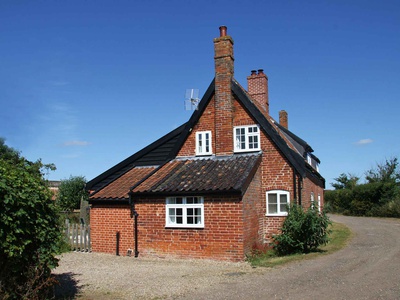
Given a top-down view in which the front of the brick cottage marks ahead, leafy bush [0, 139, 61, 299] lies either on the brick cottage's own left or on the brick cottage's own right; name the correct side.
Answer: on the brick cottage's own right

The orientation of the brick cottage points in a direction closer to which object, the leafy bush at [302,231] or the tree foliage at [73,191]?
the leafy bush

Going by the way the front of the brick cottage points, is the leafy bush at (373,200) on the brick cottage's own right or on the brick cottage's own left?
on the brick cottage's own left
